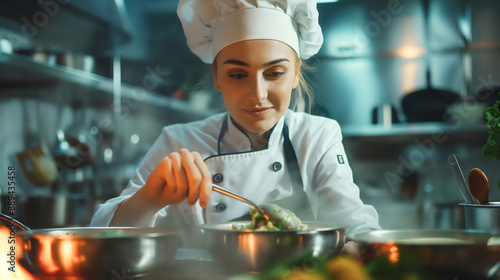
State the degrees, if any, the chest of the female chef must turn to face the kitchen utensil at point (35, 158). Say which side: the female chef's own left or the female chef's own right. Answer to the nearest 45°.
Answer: approximately 135° to the female chef's own right

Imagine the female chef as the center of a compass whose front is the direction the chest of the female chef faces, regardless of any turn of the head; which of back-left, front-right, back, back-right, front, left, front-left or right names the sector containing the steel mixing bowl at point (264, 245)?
front

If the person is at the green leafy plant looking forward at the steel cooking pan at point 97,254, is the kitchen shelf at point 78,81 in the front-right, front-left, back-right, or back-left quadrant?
front-right

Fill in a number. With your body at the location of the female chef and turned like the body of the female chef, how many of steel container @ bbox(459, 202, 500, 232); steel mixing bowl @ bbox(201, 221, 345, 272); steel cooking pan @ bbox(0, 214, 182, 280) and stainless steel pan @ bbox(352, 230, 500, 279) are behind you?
0

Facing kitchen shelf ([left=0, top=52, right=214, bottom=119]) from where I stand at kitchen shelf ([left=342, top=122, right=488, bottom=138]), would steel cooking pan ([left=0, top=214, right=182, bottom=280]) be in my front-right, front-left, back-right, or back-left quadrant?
front-left

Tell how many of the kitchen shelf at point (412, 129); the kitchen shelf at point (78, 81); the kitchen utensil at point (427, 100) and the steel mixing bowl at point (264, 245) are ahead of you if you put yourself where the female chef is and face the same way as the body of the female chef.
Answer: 1

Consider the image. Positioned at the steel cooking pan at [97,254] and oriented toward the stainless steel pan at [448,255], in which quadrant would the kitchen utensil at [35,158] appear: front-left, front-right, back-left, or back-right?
back-left

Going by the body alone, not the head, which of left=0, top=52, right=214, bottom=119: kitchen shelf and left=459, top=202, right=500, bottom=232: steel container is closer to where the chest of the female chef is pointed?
the steel container

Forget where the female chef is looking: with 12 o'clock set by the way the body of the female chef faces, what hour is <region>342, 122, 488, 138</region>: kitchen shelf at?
The kitchen shelf is roughly at 7 o'clock from the female chef.

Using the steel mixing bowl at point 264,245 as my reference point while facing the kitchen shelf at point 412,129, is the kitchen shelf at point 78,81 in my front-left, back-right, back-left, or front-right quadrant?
front-left

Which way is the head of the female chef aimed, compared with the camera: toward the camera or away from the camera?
toward the camera

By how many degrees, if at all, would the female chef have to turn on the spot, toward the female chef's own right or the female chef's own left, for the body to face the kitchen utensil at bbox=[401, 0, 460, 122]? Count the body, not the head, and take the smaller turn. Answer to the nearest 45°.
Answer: approximately 135° to the female chef's own left

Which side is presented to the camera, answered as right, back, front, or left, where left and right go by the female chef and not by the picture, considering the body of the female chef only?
front

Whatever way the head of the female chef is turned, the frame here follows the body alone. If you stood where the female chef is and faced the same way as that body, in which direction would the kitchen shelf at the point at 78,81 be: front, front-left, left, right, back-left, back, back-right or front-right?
back-right
